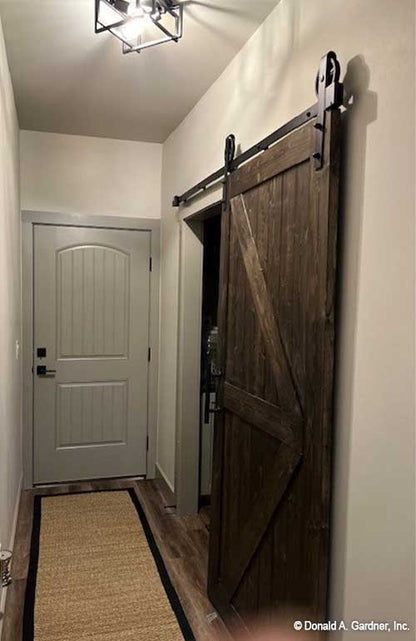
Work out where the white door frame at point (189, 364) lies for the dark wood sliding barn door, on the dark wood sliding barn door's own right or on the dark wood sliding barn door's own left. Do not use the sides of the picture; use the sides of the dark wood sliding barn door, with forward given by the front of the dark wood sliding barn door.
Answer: on the dark wood sliding barn door's own right

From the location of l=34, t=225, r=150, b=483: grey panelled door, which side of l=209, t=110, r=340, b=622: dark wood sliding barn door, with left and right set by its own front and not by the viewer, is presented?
right

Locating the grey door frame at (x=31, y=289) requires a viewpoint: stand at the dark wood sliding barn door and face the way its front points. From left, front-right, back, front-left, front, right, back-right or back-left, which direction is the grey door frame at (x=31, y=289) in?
right

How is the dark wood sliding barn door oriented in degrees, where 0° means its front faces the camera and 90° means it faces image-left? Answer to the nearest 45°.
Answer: approximately 45°
